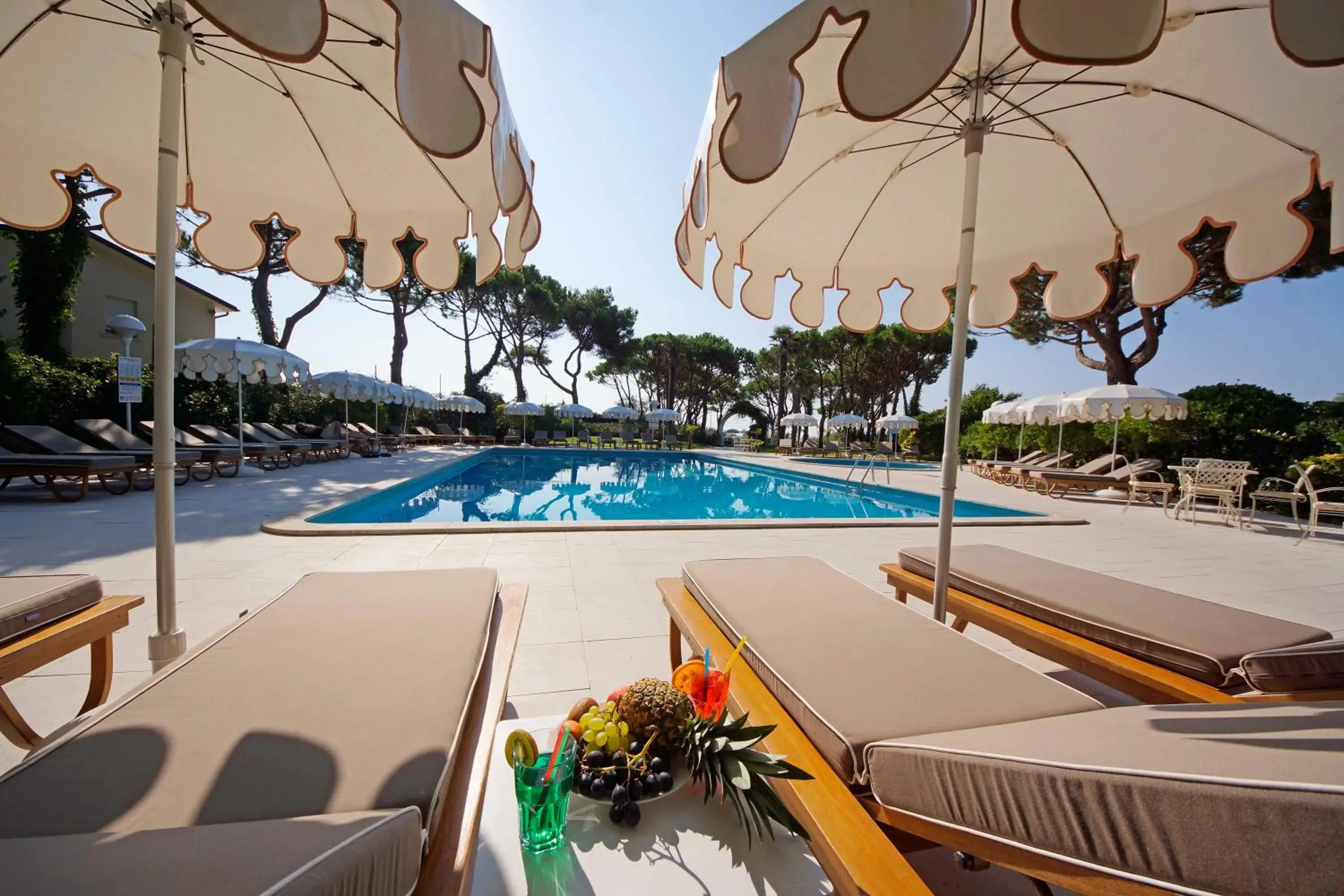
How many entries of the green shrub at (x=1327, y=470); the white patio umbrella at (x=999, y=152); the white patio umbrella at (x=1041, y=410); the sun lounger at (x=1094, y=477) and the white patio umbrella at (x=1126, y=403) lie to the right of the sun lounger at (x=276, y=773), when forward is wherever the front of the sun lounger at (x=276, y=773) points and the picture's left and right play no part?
5

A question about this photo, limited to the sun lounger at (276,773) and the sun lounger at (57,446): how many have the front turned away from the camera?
1

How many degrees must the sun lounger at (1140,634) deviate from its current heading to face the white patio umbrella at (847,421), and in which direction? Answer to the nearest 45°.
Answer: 0° — it already faces it

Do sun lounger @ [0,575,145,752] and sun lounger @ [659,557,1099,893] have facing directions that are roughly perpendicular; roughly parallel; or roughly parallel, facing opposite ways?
roughly parallel

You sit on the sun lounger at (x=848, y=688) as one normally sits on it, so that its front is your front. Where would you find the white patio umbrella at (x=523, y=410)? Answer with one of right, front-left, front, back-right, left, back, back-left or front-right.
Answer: front

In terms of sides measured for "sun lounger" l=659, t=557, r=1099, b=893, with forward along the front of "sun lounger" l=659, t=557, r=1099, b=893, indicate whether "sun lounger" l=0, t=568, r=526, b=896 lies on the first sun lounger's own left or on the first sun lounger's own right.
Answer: on the first sun lounger's own left

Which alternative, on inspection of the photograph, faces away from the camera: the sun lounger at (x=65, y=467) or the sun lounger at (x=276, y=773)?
the sun lounger at (x=276, y=773)

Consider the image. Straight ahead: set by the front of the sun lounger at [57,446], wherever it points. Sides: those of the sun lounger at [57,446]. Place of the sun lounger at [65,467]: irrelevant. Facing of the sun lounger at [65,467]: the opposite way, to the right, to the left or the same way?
the same way

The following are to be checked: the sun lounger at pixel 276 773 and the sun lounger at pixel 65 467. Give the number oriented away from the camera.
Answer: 1

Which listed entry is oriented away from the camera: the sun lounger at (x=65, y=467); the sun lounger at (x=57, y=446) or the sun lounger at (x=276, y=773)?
the sun lounger at (x=276, y=773)

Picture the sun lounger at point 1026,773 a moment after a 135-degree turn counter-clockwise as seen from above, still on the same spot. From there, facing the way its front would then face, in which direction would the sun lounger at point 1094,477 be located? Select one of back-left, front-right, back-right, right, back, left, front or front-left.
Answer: back

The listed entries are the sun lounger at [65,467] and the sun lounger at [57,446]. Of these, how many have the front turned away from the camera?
0

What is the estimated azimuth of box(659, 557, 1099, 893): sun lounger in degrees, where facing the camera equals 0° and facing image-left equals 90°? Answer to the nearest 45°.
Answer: approximately 135°

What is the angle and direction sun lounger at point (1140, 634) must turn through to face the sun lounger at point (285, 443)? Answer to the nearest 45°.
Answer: approximately 45° to its left

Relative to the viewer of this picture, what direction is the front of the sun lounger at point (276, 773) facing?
facing away from the viewer

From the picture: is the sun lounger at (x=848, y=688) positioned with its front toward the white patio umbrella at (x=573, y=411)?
yes

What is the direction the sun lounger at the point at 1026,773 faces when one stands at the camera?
facing away from the viewer and to the left of the viewer

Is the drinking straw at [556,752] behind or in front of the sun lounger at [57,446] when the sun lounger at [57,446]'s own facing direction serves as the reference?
in front

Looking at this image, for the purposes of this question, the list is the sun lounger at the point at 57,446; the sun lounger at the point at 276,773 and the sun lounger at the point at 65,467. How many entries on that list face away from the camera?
1

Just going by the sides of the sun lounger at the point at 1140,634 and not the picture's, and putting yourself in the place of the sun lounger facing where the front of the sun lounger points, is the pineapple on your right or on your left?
on your left
